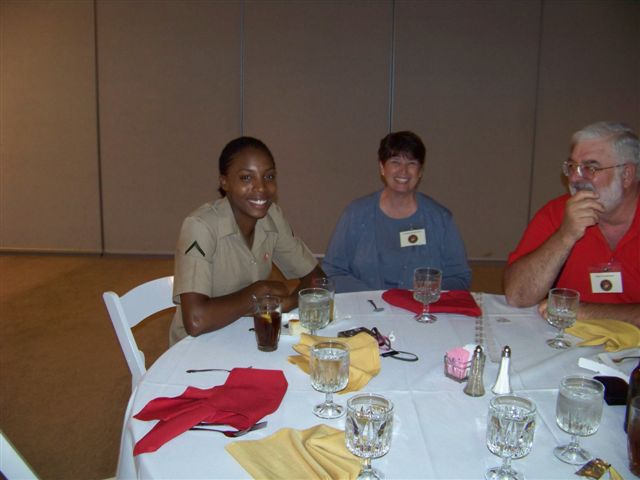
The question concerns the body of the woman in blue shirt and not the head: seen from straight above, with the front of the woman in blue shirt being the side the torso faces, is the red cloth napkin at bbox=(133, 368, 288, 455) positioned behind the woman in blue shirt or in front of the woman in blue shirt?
in front

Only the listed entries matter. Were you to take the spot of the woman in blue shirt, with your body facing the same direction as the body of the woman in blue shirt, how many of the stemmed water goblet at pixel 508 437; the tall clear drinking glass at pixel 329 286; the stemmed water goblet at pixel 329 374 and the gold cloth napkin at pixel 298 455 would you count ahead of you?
4

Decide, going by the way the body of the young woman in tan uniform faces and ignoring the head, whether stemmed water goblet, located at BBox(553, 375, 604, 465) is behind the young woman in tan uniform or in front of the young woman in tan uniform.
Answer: in front

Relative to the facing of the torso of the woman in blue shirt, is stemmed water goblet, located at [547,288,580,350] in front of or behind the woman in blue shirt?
in front

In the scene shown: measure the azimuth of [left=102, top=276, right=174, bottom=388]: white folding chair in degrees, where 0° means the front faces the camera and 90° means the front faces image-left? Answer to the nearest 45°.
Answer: approximately 315°

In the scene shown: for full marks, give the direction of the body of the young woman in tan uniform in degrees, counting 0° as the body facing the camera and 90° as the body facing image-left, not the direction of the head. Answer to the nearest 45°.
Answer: approximately 315°

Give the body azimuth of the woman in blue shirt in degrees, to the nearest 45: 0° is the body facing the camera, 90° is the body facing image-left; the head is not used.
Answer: approximately 0°

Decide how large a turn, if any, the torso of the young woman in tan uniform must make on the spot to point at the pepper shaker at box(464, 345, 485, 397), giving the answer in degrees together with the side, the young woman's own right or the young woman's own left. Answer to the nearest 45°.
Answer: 0° — they already face it

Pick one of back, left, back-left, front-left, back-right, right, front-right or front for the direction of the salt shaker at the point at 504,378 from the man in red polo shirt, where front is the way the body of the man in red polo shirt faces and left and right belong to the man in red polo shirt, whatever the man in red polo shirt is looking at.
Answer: front-left
